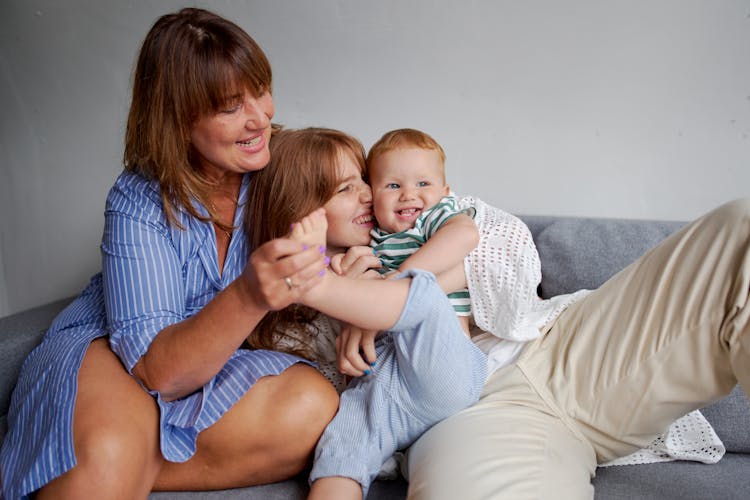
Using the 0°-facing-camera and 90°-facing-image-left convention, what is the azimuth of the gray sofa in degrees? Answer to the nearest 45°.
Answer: approximately 0°

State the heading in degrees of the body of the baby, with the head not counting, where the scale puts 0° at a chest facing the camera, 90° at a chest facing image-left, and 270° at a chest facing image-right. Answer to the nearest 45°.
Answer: approximately 45°
